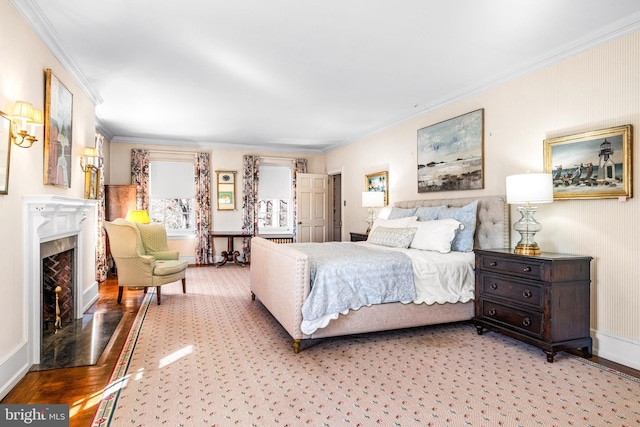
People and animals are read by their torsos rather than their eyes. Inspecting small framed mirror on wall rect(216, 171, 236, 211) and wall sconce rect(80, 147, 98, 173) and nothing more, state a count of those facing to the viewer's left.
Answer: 0

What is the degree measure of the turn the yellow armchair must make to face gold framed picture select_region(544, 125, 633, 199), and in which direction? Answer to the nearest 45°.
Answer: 0° — it already faces it

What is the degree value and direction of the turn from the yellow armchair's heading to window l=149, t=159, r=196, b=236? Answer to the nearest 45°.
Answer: approximately 135° to its left

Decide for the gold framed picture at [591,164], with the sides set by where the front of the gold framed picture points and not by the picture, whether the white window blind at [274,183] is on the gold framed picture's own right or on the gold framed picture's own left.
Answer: on the gold framed picture's own right

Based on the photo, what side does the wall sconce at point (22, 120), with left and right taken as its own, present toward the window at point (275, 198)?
left

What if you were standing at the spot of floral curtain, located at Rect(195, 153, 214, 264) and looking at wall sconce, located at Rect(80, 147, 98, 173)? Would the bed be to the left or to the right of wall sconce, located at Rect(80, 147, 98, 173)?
left

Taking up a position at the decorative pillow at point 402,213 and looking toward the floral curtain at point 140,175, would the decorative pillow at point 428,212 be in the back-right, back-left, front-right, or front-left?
back-left

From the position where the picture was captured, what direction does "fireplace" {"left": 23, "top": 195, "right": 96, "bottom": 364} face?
facing the viewer and to the right of the viewer

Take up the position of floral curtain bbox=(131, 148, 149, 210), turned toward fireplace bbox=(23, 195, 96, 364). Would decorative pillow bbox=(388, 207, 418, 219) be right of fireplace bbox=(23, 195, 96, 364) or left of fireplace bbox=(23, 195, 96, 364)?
left

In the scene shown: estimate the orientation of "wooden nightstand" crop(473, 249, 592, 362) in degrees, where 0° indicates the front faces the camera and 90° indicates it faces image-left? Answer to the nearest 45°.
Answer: approximately 45°

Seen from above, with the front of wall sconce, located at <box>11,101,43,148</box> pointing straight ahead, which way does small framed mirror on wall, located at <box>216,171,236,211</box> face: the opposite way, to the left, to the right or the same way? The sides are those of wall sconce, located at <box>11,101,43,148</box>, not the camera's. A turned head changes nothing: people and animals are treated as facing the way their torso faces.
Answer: to the right

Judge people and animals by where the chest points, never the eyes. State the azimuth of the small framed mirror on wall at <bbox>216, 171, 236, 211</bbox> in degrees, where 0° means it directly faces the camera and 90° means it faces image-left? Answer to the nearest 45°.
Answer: approximately 0°
